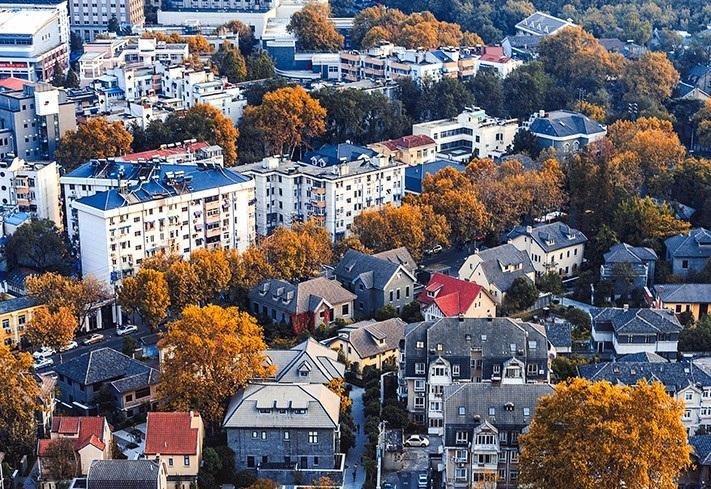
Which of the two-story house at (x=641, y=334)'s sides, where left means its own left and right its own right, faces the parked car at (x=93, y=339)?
right

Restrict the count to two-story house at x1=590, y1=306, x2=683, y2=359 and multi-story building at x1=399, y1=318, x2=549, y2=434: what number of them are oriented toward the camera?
2

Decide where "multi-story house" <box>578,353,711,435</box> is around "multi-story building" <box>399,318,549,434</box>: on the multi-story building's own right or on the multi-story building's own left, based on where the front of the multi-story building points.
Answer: on the multi-story building's own left

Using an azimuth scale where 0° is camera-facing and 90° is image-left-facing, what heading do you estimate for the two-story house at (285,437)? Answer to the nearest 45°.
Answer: approximately 0°

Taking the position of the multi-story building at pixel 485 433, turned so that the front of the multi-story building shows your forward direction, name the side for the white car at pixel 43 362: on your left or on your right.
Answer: on your right

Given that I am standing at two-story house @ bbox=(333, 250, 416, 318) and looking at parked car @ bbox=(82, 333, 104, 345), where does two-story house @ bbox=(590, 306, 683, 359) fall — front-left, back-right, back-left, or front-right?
back-left

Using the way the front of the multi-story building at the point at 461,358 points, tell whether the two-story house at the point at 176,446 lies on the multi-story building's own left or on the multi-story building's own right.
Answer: on the multi-story building's own right
